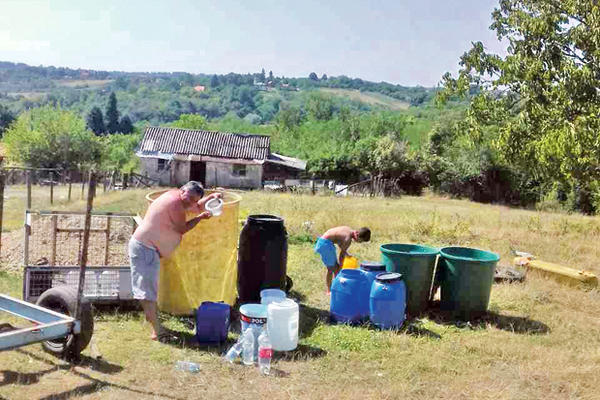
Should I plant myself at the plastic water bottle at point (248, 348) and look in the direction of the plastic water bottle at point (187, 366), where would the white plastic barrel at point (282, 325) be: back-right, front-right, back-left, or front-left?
back-right

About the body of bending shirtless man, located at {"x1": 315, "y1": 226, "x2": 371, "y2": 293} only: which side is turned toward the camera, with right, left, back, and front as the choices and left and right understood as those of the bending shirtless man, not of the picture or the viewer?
right

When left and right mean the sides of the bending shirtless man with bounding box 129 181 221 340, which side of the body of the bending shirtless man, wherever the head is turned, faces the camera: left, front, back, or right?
right

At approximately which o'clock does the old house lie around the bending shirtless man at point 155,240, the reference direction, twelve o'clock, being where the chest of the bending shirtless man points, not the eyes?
The old house is roughly at 9 o'clock from the bending shirtless man.

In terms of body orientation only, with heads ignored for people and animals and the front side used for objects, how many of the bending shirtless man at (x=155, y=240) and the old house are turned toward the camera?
1

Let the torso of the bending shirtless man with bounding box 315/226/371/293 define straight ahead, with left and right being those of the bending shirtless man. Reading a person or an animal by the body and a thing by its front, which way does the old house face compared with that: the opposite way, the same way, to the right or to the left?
to the right

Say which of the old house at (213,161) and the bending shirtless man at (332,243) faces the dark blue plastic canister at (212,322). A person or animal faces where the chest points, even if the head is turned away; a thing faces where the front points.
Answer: the old house
